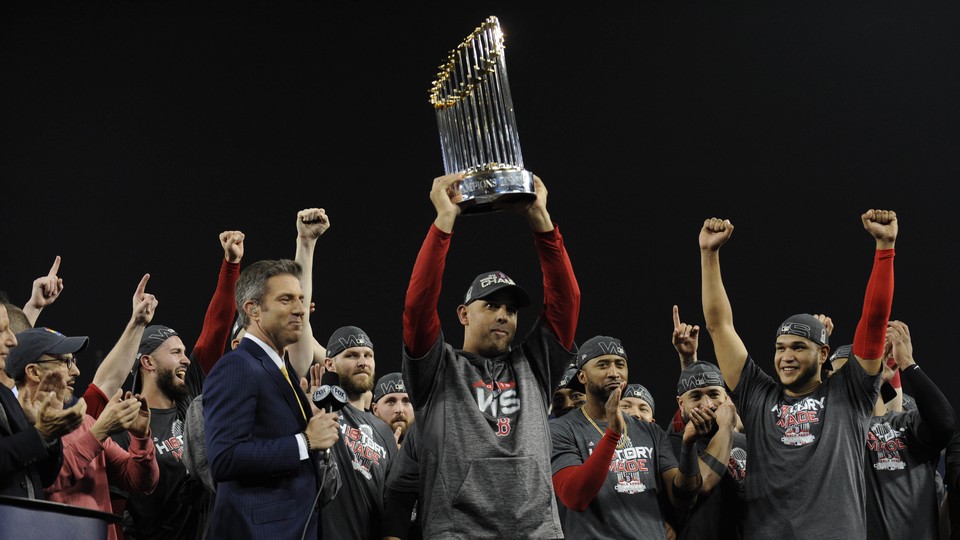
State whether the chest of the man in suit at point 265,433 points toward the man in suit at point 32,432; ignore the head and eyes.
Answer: no

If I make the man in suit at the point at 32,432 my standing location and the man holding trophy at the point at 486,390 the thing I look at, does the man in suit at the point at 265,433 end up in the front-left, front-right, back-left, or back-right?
front-right

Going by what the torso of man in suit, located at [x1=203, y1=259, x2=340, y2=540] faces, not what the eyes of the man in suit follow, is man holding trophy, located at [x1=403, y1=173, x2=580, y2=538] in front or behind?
in front

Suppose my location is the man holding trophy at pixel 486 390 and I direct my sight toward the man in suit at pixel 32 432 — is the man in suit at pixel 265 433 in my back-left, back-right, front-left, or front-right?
front-left

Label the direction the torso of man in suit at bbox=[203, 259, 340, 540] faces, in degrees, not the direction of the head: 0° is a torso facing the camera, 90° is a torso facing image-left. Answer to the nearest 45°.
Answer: approximately 270°

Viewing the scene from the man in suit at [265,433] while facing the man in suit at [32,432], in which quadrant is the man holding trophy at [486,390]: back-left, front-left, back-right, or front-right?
back-right

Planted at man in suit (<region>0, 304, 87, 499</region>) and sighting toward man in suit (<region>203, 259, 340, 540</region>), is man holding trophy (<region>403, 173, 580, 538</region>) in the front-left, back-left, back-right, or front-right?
front-left
